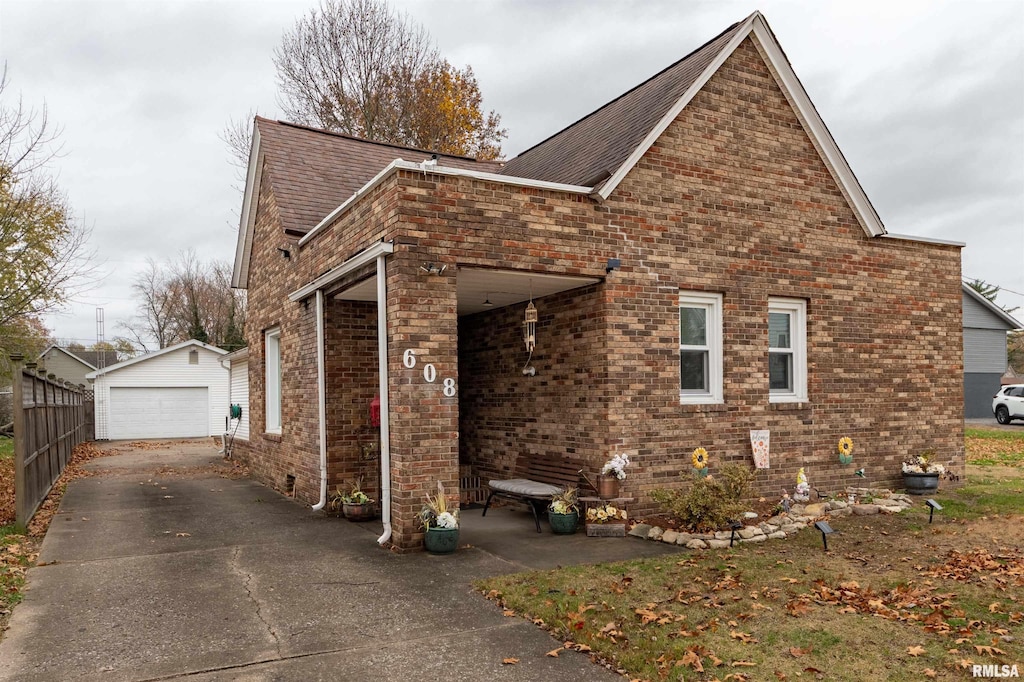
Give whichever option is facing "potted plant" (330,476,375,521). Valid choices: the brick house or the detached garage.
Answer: the detached garage

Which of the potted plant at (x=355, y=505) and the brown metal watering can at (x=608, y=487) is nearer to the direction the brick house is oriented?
the brown metal watering can

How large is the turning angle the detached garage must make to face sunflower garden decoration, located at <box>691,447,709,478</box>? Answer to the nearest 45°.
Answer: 0° — it already faces it

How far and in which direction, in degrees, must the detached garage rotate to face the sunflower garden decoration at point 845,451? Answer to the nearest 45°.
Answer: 0° — it already faces it

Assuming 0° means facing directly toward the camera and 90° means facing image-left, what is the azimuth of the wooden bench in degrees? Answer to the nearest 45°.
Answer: approximately 45°

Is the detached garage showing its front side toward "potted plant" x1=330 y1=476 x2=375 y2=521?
yes

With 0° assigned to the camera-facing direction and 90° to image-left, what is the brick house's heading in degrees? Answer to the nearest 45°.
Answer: approximately 315°

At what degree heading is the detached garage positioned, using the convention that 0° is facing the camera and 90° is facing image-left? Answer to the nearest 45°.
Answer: approximately 0°
